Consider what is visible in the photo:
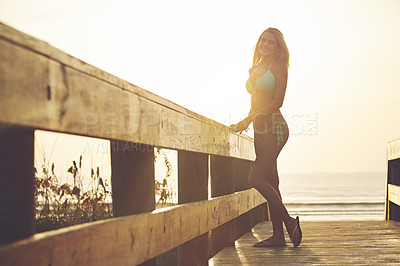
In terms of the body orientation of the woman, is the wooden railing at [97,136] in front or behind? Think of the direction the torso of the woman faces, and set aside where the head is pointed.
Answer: in front

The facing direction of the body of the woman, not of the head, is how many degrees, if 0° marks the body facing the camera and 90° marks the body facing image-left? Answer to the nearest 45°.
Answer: approximately 45°

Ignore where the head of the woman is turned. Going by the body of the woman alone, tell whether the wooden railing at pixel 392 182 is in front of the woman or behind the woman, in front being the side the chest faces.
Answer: behind
